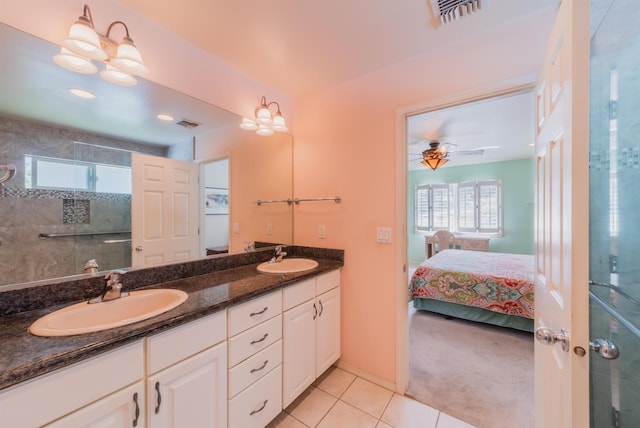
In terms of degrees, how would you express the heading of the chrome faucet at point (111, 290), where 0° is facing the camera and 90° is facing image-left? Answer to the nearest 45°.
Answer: approximately 315°

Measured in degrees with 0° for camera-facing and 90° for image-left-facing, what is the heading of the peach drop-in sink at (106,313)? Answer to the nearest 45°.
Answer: approximately 315°

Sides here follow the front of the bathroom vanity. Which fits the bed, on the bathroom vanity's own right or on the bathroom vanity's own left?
on the bathroom vanity's own left

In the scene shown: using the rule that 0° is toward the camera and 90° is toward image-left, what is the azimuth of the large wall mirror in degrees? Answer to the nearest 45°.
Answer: approximately 315°

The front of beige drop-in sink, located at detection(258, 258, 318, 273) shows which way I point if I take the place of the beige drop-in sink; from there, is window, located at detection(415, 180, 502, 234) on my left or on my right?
on my left

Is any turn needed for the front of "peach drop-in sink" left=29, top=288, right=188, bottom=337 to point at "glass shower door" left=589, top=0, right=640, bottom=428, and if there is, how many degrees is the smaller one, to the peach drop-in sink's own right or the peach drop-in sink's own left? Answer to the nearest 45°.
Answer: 0° — it already faces it

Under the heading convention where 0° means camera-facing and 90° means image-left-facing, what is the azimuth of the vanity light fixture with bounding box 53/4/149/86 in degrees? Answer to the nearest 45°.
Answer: approximately 315°
